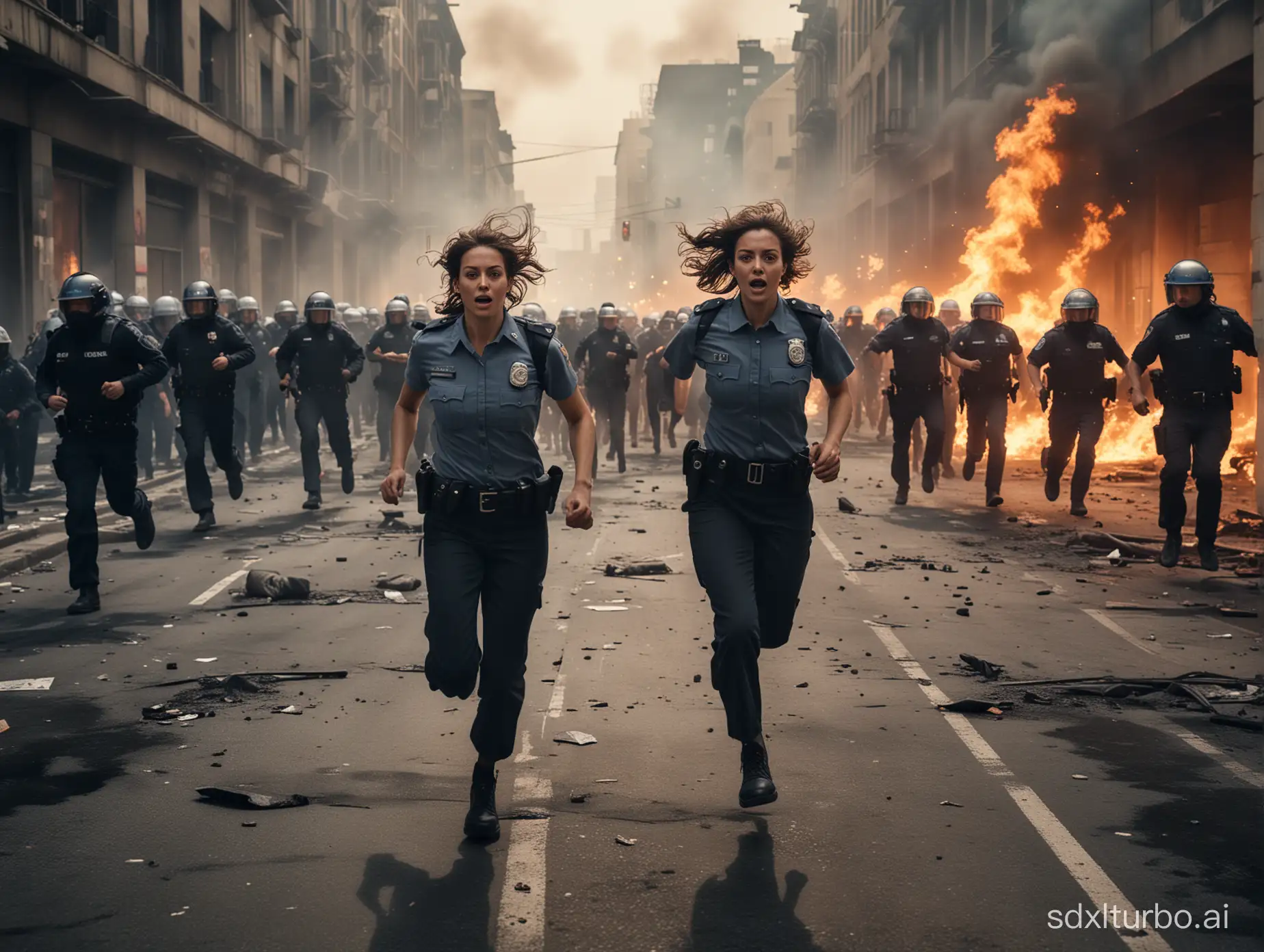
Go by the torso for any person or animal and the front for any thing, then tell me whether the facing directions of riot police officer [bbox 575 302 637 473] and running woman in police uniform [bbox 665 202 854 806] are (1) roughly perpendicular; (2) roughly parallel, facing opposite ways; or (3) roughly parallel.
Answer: roughly parallel

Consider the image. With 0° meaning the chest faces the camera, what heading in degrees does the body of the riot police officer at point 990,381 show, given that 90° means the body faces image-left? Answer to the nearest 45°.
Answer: approximately 0°

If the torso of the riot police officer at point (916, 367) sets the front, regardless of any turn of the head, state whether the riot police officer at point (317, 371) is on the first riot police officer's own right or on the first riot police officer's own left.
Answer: on the first riot police officer's own right

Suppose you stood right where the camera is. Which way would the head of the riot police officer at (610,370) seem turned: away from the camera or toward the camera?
toward the camera

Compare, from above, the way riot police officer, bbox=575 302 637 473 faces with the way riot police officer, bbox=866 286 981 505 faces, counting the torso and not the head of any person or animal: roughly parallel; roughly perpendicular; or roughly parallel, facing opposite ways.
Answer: roughly parallel

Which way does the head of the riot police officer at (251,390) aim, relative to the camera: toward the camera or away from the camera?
toward the camera

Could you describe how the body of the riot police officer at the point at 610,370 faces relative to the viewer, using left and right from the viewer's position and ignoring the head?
facing the viewer

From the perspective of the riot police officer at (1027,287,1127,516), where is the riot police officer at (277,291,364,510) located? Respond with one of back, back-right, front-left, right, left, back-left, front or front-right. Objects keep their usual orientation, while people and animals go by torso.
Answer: right

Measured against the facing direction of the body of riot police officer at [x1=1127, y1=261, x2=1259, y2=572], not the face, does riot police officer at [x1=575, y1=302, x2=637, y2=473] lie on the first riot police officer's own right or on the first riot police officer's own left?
on the first riot police officer's own right

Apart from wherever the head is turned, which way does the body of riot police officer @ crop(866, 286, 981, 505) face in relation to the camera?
toward the camera

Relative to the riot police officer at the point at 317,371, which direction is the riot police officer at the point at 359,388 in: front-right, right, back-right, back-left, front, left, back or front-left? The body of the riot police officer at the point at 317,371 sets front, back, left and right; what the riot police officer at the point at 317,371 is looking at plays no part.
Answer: back

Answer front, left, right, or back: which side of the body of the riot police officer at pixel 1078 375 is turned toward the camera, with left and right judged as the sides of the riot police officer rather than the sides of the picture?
front

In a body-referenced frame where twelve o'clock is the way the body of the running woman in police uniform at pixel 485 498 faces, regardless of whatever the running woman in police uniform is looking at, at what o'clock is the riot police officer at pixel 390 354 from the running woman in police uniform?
The riot police officer is roughly at 6 o'clock from the running woman in police uniform.

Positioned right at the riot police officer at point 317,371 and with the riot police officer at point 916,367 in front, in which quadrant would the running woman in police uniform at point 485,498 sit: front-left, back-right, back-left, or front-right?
front-right
